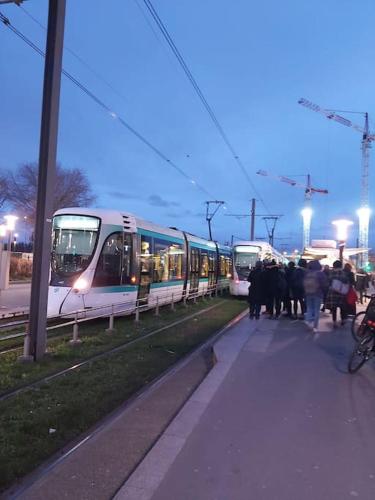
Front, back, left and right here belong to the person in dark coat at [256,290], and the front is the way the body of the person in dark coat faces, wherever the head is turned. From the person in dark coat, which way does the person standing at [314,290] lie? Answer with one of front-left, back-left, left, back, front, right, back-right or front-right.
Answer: back-right

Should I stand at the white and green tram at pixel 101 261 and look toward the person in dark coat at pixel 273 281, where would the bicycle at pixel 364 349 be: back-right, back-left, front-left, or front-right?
front-right

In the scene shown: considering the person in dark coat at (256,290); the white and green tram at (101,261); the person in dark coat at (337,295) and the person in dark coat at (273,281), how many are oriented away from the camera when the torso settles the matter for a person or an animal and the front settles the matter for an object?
3

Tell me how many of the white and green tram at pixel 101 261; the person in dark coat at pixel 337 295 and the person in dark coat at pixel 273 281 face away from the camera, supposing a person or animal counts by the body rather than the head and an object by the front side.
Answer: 2

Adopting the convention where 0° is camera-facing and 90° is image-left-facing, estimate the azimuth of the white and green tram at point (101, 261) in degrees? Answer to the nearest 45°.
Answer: approximately 45°

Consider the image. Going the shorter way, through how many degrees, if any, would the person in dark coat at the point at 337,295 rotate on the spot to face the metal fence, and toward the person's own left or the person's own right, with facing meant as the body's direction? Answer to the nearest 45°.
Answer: approximately 90° to the person's own left

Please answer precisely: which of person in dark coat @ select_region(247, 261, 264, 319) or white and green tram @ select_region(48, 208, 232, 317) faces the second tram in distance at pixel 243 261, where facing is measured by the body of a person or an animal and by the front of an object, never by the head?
the person in dark coat

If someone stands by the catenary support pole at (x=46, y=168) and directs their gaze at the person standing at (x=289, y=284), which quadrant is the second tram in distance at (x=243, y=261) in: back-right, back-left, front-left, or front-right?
front-left

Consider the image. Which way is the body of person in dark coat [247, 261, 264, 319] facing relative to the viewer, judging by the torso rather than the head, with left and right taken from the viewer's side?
facing away from the viewer

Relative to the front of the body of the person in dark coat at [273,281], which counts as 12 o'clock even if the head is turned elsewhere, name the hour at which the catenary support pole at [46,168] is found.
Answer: The catenary support pole is roughly at 7 o'clock from the person in dark coat.

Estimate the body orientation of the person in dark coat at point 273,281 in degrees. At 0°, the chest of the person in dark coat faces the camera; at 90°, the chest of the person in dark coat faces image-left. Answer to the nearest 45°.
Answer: approximately 180°

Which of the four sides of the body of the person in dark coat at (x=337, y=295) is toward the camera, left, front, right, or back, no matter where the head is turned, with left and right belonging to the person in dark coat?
back

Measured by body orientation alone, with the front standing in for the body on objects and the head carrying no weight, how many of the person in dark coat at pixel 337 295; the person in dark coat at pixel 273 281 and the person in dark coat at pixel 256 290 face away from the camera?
3

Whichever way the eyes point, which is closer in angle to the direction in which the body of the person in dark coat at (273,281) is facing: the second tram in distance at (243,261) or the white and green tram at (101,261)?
the second tram in distance

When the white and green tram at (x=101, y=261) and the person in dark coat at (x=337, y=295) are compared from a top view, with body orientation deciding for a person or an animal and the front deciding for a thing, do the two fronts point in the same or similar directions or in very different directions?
very different directions

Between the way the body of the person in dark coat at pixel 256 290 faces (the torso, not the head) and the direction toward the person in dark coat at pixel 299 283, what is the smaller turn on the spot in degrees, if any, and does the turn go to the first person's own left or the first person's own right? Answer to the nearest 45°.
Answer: approximately 90° to the first person's own right

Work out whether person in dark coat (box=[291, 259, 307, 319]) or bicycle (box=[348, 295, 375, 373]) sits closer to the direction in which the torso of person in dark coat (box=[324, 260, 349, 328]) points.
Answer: the person in dark coat
